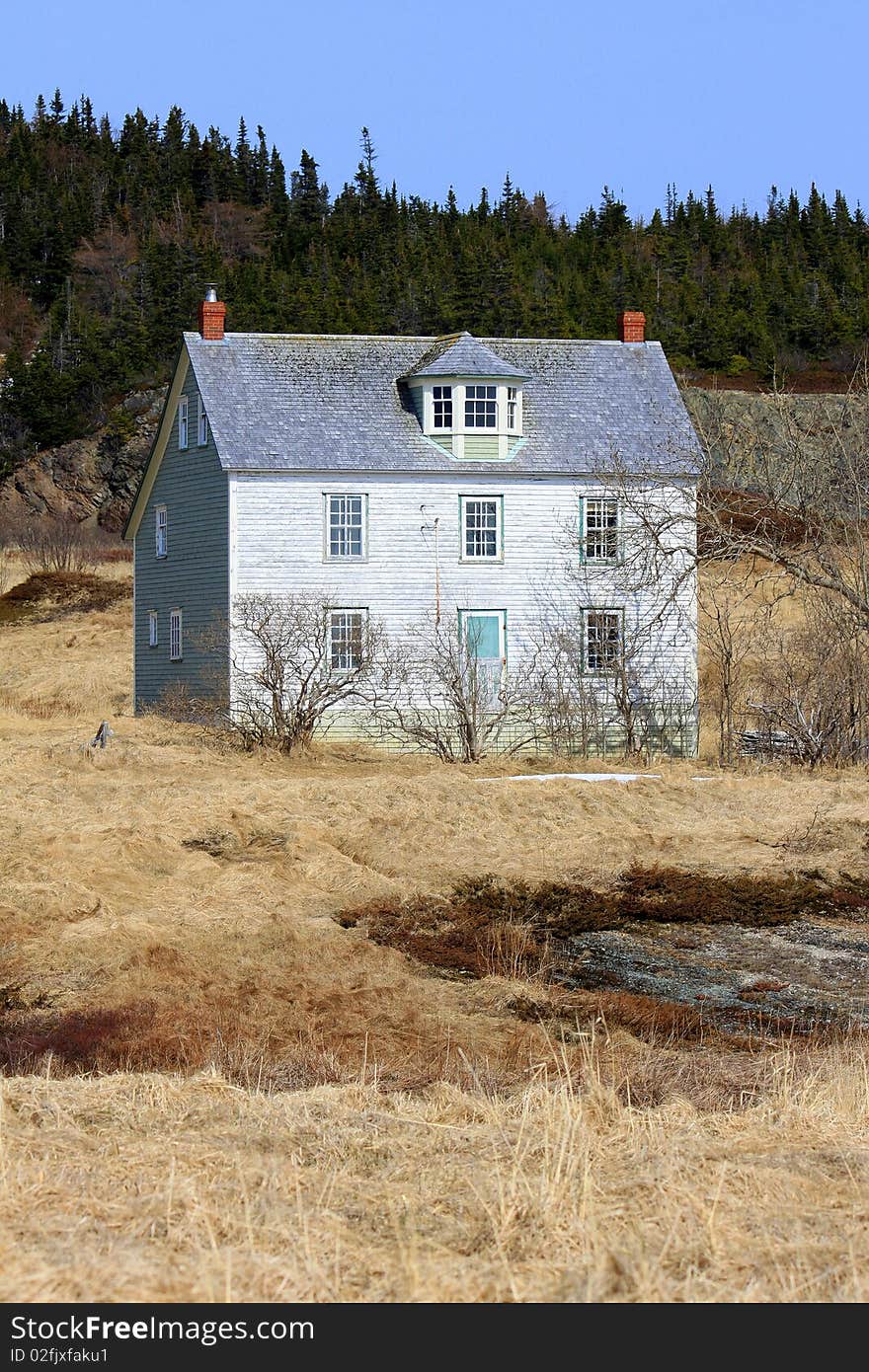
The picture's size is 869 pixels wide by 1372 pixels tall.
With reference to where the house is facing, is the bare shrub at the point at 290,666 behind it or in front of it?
in front

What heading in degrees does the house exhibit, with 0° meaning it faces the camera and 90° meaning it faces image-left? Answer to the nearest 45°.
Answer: approximately 0°
